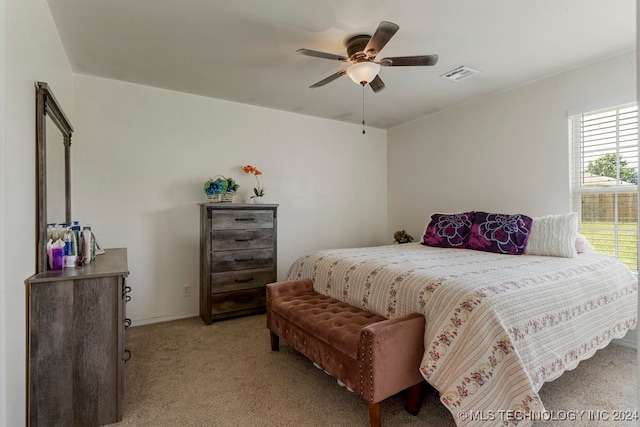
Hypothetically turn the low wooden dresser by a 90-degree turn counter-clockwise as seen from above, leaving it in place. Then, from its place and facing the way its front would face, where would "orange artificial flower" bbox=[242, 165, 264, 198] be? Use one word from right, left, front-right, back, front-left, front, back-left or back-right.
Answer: front-right

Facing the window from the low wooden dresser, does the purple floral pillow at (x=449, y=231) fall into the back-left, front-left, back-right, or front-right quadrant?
front-left

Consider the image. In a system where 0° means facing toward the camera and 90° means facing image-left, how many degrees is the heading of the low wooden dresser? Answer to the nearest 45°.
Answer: approximately 270°

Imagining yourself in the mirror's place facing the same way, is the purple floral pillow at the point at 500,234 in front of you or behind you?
in front

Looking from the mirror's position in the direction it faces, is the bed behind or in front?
in front

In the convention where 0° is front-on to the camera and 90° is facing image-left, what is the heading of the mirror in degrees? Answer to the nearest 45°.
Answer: approximately 270°

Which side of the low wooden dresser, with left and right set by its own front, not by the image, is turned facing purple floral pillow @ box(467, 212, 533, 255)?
front

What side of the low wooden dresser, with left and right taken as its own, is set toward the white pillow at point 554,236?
front

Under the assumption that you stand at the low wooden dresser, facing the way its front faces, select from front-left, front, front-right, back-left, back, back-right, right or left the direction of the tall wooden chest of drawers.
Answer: front-left

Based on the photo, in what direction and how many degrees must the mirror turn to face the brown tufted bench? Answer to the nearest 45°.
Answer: approximately 45° to its right
